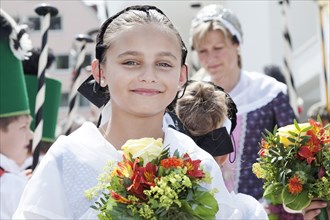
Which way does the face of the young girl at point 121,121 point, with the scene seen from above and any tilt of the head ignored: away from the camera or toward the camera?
toward the camera

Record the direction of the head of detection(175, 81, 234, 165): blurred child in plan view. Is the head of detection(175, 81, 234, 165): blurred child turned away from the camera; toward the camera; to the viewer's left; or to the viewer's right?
away from the camera

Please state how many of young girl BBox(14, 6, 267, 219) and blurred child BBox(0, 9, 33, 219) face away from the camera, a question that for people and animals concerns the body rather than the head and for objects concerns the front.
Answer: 0

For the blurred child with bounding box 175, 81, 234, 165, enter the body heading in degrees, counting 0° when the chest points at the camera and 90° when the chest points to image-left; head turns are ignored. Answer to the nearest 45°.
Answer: approximately 180°

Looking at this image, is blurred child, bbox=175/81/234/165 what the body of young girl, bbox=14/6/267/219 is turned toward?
no

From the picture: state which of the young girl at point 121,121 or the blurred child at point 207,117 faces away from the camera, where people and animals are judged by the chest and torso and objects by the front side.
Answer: the blurred child

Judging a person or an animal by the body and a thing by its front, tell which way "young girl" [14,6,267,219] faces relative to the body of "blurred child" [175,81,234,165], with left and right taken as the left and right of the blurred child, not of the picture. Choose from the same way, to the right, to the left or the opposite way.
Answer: the opposite way

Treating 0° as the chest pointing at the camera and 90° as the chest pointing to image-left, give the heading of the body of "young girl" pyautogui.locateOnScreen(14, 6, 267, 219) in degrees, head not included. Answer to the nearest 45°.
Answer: approximately 0°
